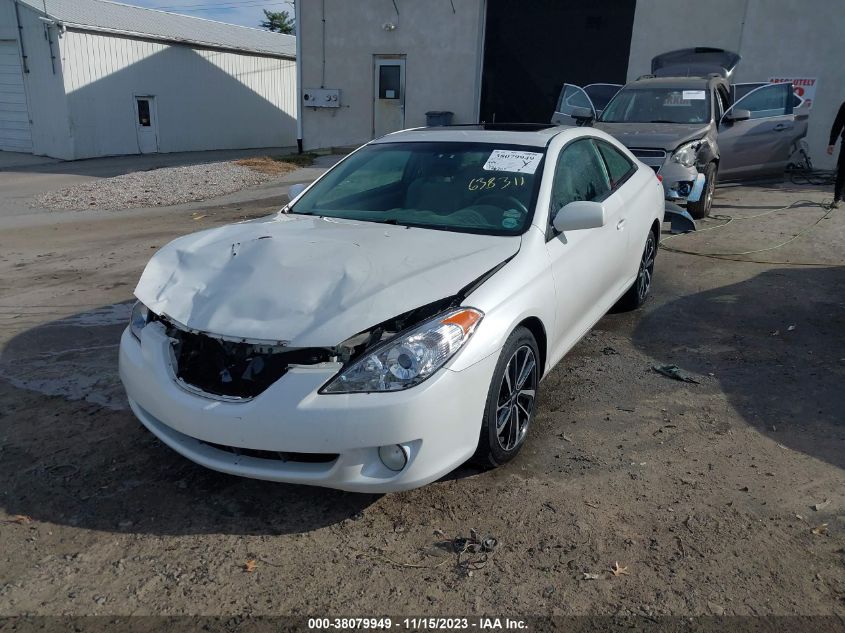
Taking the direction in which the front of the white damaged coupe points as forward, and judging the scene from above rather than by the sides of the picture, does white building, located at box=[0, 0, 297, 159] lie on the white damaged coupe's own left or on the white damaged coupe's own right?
on the white damaged coupe's own right

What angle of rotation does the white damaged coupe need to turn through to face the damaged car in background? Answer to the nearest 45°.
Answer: approximately 180°

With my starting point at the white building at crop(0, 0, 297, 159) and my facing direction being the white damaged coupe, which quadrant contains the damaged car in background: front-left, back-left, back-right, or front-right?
front-left

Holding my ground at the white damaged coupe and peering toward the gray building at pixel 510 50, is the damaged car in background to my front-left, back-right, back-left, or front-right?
front-right

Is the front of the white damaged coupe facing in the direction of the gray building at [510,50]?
no

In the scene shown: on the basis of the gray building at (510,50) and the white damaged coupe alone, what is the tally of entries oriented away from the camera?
0

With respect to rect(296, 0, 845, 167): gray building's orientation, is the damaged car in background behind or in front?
in front

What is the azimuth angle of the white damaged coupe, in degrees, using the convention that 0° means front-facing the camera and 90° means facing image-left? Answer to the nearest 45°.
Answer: approximately 45°

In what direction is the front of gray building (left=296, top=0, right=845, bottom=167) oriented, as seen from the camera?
facing the viewer

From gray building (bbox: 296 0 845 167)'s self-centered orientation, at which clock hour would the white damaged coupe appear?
The white damaged coupe is roughly at 12 o'clock from the gray building.

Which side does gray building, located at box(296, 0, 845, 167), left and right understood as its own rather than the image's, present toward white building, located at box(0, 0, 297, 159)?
right

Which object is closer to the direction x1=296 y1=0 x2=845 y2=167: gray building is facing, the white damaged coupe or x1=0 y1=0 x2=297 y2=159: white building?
the white damaged coupe
